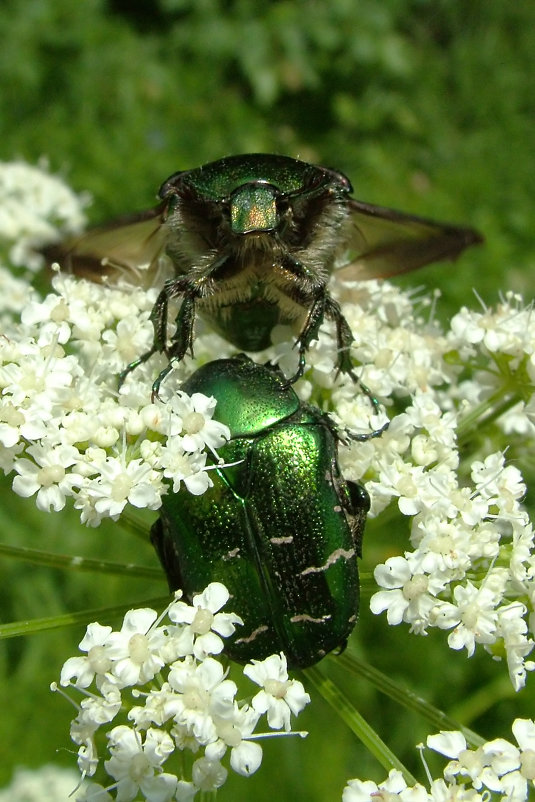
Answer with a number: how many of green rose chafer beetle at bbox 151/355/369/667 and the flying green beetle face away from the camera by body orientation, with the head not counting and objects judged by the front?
1

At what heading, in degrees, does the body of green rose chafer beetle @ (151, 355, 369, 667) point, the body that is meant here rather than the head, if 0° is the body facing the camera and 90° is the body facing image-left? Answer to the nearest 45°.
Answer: approximately 180°

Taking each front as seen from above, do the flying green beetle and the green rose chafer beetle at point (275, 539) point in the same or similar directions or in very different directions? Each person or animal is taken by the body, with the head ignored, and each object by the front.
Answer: very different directions

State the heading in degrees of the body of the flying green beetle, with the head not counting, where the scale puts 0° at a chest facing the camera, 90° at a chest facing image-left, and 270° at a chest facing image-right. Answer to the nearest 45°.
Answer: approximately 0°
